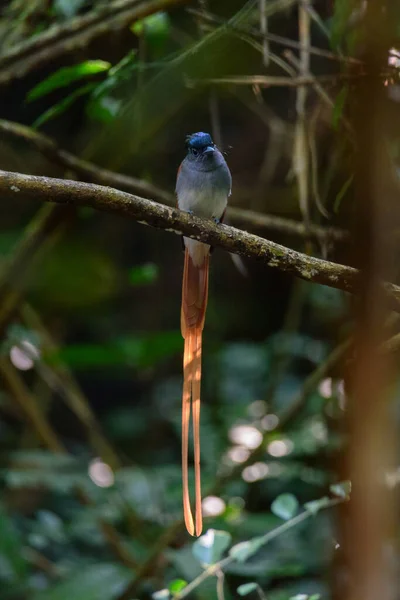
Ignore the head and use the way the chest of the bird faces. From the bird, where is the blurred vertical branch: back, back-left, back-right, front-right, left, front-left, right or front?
front

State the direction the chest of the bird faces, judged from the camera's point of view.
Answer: toward the camera
